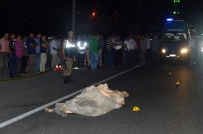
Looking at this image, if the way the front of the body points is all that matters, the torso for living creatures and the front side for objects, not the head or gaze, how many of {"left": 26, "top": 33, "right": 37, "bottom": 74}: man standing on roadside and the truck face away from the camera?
0

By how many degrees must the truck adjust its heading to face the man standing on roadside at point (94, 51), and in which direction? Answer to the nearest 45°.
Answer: approximately 45° to its right

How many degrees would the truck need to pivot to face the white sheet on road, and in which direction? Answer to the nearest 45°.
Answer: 0° — it already faces it

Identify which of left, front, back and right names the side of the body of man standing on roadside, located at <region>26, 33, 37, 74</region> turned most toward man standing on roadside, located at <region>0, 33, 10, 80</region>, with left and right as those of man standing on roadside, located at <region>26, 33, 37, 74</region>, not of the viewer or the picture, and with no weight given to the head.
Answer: right

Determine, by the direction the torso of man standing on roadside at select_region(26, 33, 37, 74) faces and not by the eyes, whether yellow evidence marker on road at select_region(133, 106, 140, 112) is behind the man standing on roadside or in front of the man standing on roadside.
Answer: in front

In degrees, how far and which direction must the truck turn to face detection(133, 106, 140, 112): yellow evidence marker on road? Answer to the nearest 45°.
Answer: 0° — it already faces it

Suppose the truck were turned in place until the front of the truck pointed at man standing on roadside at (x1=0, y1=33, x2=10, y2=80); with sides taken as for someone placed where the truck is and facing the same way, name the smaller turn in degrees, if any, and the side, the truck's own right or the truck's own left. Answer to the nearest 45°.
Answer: approximately 45° to the truck's own right

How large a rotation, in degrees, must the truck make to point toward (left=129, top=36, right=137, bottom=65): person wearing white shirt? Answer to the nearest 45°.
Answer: approximately 45° to its right

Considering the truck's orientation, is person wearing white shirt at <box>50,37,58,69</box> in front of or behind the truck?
in front

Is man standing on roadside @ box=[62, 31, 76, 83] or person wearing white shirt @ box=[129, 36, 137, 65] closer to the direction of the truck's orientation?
the man standing on roadside

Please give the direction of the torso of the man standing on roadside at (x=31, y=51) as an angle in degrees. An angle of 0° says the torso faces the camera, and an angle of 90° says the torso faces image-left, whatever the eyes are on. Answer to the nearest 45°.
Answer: approximately 315°

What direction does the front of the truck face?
toward the camera
